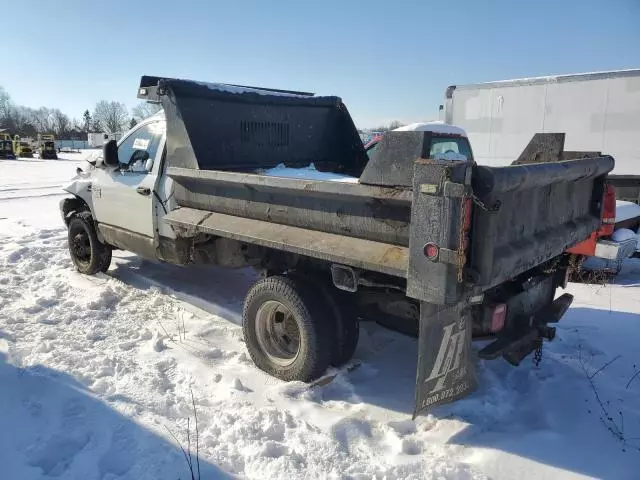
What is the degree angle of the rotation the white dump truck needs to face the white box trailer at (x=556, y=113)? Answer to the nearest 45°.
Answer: approximately 90° to its right

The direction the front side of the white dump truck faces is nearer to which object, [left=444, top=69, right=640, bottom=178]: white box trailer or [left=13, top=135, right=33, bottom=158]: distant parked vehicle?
the distant parked vehicle

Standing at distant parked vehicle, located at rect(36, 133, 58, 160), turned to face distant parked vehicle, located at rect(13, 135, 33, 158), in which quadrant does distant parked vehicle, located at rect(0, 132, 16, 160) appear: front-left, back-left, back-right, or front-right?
front-left

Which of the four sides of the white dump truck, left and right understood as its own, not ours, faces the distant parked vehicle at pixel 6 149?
front

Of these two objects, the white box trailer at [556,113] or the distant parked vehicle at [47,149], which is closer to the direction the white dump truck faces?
the distant parked vehicle

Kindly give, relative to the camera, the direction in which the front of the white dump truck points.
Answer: facing away from the viewer and to the left of the viewer

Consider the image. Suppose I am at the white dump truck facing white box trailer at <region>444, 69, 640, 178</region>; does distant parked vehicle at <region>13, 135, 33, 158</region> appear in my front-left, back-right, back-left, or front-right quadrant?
front-left

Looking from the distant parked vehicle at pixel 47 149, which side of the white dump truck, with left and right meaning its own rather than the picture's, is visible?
front

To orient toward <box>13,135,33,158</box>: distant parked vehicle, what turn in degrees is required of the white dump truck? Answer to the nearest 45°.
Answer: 0° — it already faces it
